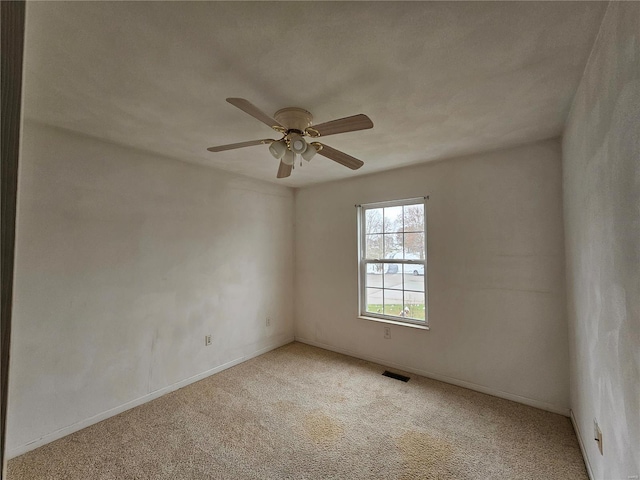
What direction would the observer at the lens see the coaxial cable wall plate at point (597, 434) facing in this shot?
facing to the left of the viewer

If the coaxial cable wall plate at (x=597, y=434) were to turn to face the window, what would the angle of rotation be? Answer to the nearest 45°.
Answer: approximately 45° to its right
